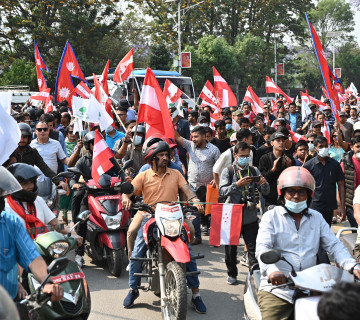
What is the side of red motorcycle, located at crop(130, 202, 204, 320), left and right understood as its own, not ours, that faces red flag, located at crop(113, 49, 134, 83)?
back

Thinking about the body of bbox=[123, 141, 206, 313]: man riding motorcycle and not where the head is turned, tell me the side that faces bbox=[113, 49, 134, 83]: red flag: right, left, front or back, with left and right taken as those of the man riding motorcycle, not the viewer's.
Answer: back

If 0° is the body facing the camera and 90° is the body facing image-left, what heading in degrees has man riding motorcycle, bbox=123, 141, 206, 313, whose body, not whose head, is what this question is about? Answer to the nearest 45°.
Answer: approximately 0°

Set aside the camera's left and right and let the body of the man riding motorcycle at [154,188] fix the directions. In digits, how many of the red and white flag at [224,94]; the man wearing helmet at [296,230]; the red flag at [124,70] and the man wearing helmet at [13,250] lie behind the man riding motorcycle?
2

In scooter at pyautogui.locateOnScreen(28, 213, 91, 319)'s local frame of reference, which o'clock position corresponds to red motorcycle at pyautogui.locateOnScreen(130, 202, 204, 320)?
The red motorcycle is roughly at 9 o'clock from the scooter.

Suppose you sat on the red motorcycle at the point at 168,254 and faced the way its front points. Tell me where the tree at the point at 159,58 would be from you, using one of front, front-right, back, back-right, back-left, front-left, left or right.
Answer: back

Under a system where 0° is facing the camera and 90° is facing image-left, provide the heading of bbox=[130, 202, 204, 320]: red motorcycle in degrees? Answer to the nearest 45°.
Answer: approximately 0°

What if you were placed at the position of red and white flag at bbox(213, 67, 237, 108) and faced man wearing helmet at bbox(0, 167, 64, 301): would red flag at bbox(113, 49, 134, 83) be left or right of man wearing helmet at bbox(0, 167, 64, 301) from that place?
right

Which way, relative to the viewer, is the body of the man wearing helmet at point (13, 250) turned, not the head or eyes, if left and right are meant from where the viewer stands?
facing the viewer and to the right of the viewer
